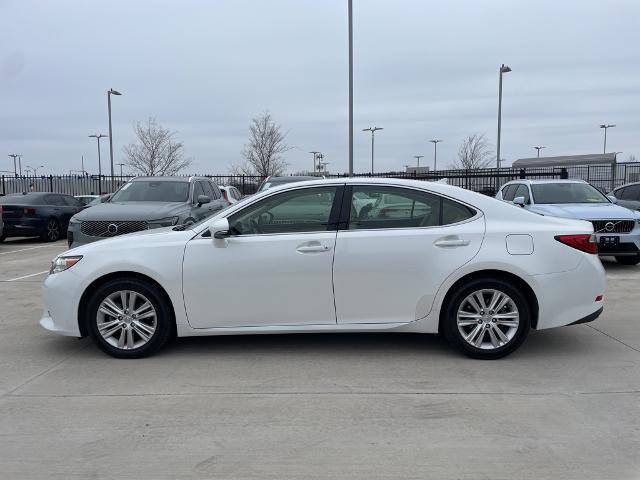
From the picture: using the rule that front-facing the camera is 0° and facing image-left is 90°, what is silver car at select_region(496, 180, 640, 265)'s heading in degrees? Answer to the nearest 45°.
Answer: approximately 315°

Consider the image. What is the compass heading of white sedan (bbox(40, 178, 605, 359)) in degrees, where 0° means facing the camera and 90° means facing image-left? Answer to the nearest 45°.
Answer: approximately 90°

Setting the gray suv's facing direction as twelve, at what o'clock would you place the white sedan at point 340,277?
The white sedan is roughly at 10 o'clock from the gray suv.

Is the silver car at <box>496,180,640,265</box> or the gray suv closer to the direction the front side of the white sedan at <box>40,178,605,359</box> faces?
the gray suv

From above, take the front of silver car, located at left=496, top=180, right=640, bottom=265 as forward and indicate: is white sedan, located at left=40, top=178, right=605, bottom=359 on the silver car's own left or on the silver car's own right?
on the silver car's own right

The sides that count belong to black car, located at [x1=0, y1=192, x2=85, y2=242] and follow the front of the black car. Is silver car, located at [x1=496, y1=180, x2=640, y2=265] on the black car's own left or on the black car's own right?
on the black car's own right

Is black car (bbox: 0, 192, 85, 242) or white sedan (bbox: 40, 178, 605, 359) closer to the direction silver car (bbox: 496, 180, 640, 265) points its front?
the white sedan

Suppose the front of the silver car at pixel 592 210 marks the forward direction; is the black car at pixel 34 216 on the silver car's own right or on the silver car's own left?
on the silver car's own right

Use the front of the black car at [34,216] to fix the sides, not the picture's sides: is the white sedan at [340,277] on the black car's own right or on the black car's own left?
on the black car's own right

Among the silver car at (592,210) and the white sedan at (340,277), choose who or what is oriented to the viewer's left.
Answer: the white sedan

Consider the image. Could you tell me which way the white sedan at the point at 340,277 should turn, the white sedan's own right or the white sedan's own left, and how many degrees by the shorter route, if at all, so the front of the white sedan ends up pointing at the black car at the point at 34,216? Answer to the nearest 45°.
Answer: approximately 45° to the white sedan's own right
